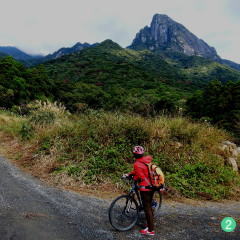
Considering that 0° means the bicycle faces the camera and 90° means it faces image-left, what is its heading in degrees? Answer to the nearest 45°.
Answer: approximately 45°

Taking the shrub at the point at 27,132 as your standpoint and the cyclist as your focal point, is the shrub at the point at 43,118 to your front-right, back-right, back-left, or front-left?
back-left

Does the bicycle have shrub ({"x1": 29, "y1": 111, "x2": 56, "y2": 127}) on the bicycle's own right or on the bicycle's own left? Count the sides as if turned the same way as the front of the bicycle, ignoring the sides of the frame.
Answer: on the bicycle's own right

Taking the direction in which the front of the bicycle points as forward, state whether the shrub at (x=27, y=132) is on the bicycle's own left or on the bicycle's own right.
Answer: on the bicycle's own right
